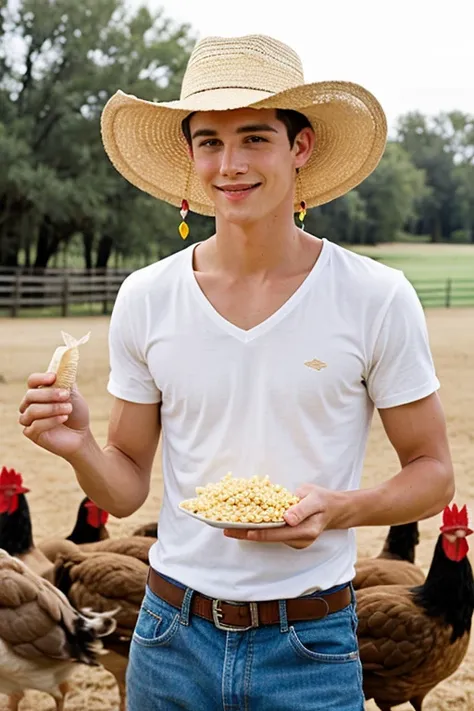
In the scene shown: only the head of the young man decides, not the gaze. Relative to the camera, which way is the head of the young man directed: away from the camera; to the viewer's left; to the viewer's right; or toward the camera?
toward the camera

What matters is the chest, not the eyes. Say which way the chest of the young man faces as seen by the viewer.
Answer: toward the camera

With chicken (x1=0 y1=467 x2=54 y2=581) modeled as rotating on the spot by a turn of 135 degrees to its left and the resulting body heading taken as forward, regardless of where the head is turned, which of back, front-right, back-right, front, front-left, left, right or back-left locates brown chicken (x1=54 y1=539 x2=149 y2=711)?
front

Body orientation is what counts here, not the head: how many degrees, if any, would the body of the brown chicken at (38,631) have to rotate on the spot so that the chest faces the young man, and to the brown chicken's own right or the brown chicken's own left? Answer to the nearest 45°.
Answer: approximately 90° to the brown chicken's own left

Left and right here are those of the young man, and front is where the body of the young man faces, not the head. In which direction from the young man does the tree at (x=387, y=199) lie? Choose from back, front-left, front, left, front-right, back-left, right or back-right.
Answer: back

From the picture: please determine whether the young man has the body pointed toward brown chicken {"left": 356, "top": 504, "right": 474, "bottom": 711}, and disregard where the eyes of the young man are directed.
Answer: no

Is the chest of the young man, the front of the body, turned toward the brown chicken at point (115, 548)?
no

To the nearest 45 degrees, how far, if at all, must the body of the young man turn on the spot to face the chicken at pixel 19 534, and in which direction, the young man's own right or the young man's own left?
approximately 135° to the young man's own right

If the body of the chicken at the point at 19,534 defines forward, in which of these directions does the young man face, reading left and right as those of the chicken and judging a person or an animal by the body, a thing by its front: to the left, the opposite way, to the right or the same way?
to the left

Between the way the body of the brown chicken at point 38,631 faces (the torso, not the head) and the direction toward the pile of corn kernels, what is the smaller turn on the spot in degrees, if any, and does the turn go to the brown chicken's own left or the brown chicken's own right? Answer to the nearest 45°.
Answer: approximately 90° to the brown chicken's own left
